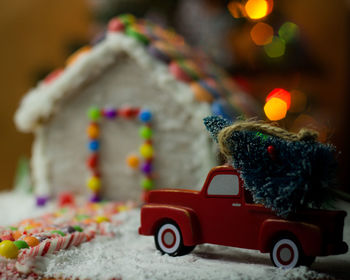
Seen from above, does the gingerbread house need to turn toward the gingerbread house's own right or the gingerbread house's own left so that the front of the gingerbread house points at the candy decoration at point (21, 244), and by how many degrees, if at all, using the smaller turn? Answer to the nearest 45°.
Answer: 0° — it already faces it

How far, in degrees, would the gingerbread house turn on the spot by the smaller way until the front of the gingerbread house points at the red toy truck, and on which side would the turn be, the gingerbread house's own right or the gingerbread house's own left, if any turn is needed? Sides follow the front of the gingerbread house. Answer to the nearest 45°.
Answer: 0° — it already faces it

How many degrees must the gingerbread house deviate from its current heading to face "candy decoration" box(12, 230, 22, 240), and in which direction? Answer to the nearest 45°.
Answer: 0° — it already faces it

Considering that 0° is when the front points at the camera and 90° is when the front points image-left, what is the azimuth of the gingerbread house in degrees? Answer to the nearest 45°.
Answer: approximately 0°
